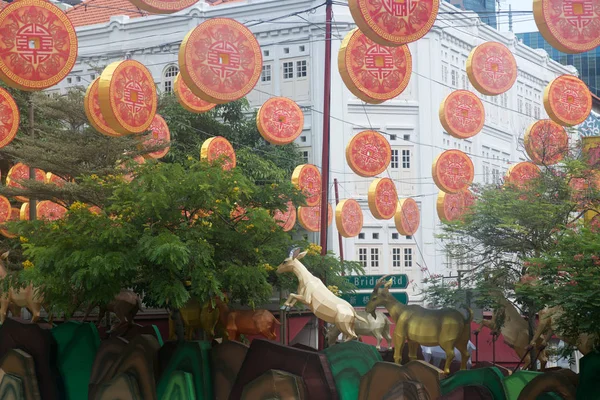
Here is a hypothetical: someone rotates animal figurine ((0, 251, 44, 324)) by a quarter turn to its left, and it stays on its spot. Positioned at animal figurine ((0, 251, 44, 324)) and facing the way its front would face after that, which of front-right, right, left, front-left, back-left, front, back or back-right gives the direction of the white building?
back-left

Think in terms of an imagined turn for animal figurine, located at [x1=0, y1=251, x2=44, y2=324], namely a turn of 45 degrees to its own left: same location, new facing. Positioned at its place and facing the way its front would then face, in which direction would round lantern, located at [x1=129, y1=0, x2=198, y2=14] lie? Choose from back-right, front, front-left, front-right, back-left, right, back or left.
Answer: front-left

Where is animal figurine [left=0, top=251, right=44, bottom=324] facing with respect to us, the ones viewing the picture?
facing to the left of the viewer

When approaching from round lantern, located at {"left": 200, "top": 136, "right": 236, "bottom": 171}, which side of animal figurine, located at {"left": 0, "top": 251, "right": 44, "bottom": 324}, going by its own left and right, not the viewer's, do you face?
back
